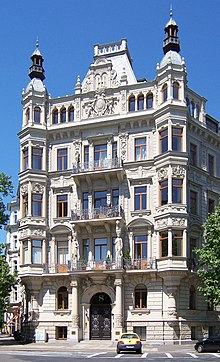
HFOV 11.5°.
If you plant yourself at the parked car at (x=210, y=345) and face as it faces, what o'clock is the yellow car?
The yellow car is roughly at 11 o'clock from the parked car.

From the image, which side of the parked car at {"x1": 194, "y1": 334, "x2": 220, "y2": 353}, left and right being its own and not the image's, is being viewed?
left

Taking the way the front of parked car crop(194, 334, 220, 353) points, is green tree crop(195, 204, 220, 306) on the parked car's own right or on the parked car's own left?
on the parked car's own right
